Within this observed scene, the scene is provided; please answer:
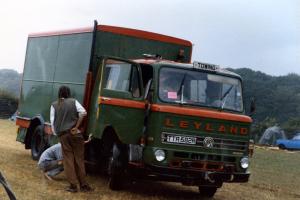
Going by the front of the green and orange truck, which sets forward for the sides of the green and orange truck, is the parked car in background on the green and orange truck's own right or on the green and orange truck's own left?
on the green and orange truck's own left

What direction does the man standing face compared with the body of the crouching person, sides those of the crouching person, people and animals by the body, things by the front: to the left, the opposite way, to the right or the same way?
to the left

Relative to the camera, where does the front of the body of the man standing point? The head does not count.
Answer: away from the camera

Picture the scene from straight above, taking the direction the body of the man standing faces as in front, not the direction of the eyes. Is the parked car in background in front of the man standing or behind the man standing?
in front

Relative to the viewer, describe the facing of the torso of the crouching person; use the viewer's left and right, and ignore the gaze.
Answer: facing to the right of the viewer
